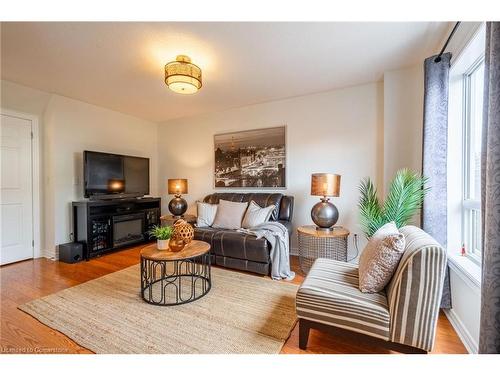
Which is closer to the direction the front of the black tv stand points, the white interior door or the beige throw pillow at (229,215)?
the beige throw pillow

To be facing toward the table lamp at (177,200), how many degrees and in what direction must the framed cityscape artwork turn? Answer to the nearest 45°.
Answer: approximately 45° to its right

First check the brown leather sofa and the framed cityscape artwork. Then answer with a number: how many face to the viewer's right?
0

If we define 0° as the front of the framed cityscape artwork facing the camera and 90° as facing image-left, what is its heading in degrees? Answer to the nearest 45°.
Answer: approximately 45°

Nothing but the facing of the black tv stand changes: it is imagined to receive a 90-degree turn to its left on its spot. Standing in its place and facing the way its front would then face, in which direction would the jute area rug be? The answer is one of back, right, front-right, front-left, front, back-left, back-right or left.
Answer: back-right

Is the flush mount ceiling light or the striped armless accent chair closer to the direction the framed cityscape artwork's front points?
the flush mount ceiling light

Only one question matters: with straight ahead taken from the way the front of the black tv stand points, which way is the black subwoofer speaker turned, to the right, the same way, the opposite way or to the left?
the same way

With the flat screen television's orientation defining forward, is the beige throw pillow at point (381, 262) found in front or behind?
in front

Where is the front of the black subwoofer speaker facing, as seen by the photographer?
facing the viewer and to the right of the viewer

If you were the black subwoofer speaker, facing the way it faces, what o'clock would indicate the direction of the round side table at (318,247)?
The round side table is roughly at 12 o'clock from the black subwoofer speaker.

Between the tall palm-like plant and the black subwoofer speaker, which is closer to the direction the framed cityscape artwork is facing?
the black subwoofer speaker

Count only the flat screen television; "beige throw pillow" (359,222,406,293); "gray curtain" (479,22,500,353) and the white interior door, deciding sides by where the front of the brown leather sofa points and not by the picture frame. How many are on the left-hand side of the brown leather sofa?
2

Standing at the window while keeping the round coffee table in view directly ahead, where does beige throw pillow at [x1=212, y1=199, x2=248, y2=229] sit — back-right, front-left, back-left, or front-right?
front-right

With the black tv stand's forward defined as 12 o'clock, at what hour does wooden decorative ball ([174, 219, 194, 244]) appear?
The wooden decorative ball is roughly at 1 o'clock from the black tv stand.

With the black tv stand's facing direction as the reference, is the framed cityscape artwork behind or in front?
in front

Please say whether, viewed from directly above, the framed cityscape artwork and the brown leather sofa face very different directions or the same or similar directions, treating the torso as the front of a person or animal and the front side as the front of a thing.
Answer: same or similar directions

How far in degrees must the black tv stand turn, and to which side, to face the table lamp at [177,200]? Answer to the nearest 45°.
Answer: approximately 45° to its left

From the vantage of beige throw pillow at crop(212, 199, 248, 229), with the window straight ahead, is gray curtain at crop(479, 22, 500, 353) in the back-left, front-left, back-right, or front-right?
front-right

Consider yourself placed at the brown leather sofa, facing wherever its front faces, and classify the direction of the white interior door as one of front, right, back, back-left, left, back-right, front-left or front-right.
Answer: front-right
